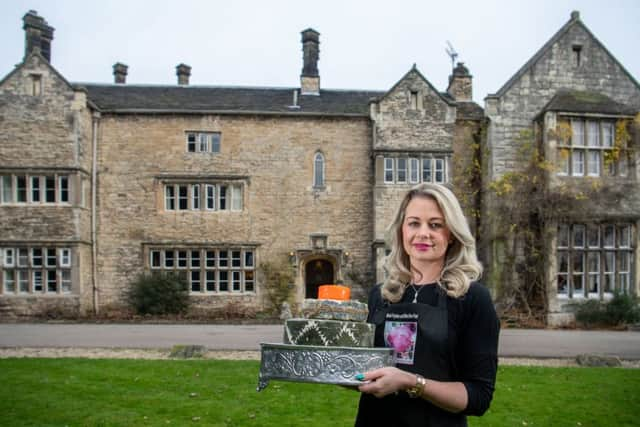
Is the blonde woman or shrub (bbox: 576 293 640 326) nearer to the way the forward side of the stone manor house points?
the blonde woman

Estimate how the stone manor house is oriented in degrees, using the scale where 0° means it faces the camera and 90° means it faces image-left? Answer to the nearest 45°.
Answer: approximately 0°

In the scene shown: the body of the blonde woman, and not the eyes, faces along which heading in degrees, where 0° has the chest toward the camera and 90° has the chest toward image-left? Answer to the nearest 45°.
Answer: approximately 45°

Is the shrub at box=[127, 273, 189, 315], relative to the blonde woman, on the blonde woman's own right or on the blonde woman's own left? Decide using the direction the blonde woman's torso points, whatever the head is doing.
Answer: on the blonde woman's own right

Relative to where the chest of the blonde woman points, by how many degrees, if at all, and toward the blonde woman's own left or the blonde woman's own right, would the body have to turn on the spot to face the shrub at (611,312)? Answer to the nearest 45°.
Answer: approximately 135° to the blonde woman's own right

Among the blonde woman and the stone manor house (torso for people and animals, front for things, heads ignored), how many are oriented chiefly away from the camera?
0

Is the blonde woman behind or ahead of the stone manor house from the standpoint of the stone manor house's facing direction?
ahead
